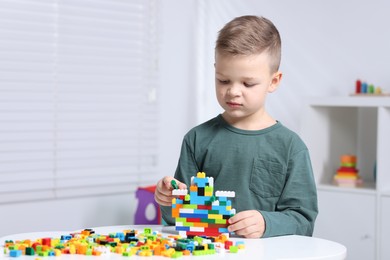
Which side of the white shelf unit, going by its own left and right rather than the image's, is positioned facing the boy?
front

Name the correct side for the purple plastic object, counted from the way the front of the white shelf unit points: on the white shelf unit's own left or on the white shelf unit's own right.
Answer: on the white shelf unit's own right

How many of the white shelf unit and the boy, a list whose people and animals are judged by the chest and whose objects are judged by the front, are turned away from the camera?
0

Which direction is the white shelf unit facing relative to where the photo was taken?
toward the camera

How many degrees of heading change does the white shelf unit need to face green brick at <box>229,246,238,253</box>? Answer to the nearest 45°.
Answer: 0° — it already faces it

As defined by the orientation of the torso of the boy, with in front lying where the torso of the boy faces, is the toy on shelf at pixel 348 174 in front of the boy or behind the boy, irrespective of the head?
behind

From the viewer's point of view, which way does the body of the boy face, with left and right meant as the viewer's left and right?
facing the viewer and to the left of the viewer

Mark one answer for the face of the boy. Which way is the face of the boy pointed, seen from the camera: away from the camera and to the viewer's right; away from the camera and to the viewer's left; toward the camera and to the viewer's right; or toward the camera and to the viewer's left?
toward the camera and to the viewer's left
